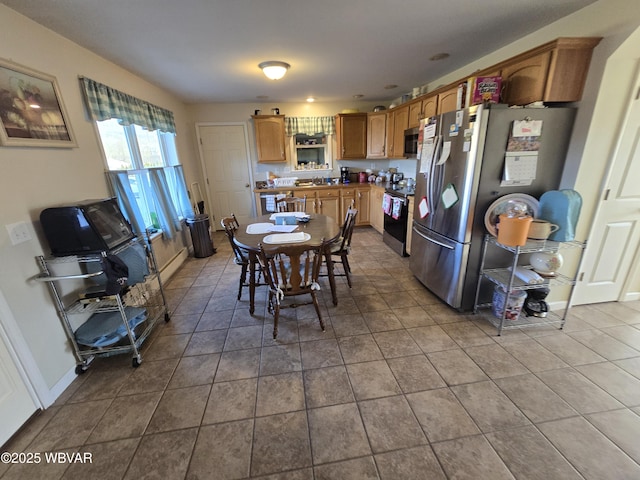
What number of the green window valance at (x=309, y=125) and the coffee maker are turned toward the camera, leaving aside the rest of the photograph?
2

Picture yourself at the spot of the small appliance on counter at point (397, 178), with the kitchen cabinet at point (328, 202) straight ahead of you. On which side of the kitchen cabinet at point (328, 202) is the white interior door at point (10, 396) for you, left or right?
left

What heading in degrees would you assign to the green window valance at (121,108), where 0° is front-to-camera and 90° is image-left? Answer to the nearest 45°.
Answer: approximately 315°

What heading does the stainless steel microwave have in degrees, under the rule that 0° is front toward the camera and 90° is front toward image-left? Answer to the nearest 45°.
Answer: approximately 45°

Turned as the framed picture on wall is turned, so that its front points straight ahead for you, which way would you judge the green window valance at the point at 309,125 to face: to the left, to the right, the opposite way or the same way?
to the right

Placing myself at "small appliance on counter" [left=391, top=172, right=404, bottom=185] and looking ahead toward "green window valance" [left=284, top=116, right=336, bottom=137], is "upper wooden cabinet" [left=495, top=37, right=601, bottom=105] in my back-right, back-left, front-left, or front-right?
back-left

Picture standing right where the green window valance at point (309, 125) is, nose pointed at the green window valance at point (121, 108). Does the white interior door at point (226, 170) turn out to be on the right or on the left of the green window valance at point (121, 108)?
right

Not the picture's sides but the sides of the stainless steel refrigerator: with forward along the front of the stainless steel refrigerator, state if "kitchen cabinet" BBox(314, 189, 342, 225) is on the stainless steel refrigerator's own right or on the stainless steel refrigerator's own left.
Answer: on the stainless steel refrigerator's own right

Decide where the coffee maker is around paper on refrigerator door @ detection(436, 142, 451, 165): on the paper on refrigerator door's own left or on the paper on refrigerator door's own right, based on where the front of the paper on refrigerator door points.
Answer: on the paper on refrigerator door's own right

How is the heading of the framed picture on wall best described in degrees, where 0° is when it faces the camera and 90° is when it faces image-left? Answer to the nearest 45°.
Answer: approximately 315°

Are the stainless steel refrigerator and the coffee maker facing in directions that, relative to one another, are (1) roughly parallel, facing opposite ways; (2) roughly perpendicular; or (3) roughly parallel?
roughly perpendicular
